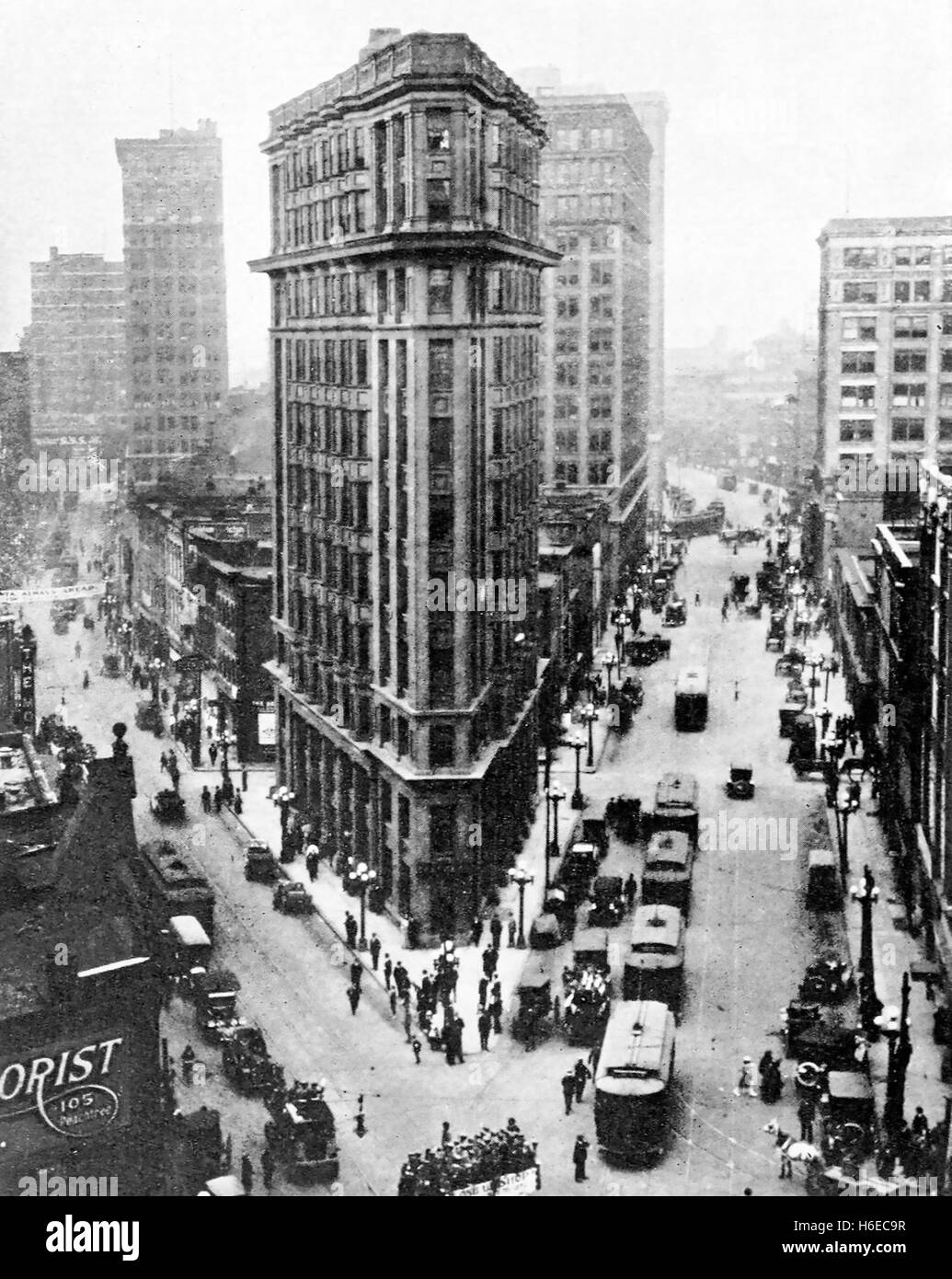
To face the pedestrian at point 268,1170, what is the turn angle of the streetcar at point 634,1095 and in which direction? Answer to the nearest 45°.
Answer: approximately 90° to its right

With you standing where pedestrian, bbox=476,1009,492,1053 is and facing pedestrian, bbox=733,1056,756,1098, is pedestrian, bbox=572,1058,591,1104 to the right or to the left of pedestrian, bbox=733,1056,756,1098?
right

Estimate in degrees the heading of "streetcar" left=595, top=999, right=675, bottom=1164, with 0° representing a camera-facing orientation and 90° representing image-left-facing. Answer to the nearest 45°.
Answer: approximately 0°

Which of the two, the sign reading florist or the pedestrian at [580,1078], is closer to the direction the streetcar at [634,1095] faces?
the sign reading florist

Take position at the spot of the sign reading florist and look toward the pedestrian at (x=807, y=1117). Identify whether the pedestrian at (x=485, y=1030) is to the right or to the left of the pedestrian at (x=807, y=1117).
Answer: left

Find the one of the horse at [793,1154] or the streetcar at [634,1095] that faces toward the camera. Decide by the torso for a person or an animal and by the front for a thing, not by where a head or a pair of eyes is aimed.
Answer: the streetcar

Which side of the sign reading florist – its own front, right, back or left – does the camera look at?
front

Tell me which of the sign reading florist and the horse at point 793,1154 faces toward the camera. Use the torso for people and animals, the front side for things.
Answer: the sign reading florist

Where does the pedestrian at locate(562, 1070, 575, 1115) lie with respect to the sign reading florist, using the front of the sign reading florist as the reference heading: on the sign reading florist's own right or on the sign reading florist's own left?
on the sign reading florist's own left

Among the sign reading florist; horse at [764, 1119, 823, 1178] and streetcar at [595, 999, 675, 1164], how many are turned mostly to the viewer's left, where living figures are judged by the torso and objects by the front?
1

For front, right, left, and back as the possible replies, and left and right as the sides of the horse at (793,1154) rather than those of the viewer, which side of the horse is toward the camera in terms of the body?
left

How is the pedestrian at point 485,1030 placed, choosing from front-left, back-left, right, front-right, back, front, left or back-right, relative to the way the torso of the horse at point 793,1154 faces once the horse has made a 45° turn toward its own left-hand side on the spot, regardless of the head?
right

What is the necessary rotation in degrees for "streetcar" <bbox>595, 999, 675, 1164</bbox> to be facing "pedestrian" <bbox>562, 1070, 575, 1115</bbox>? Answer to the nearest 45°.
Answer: approximately 135° to its right
